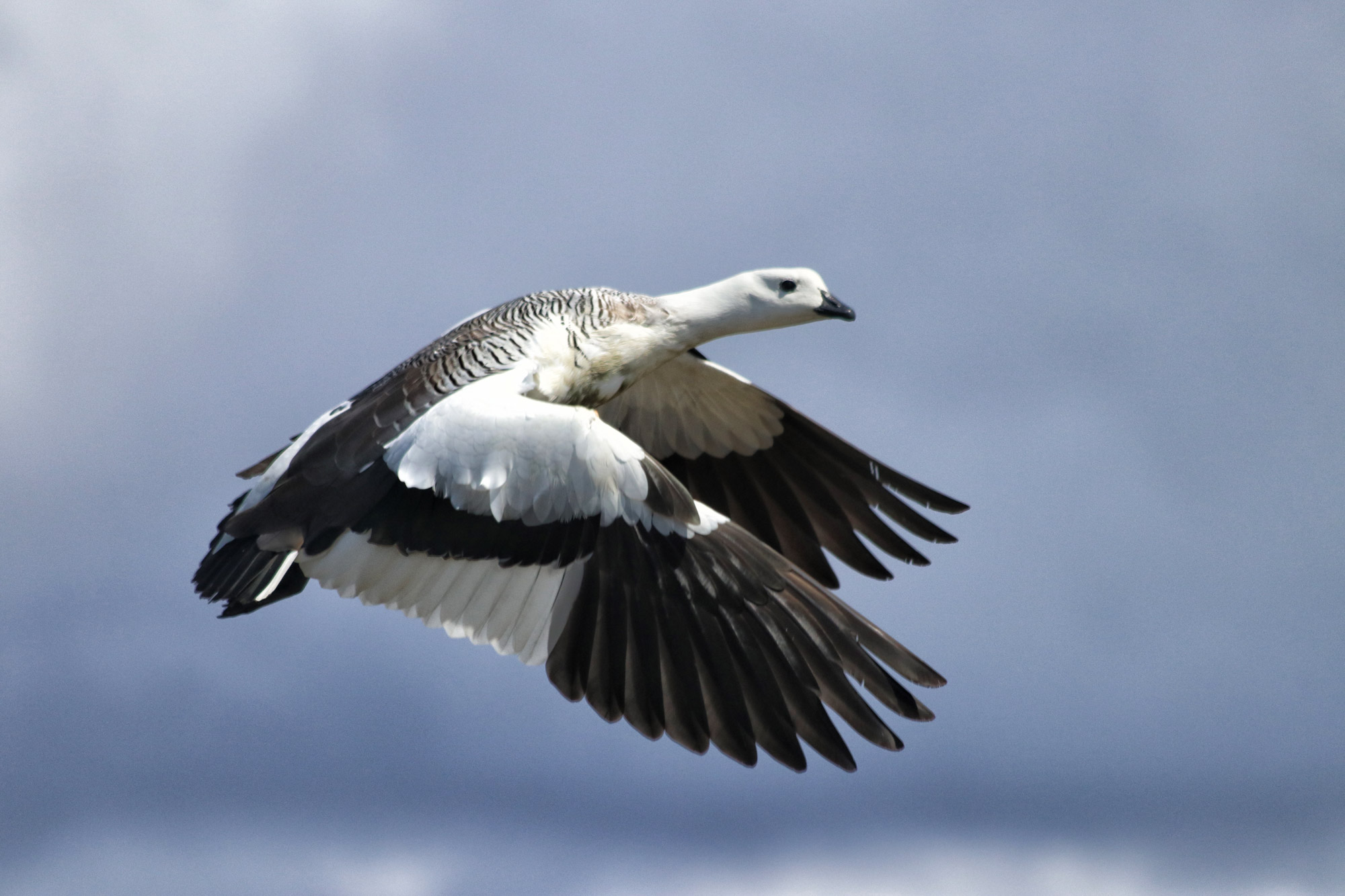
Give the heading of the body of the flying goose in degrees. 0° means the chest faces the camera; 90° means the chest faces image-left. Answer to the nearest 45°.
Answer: approximately 270°
